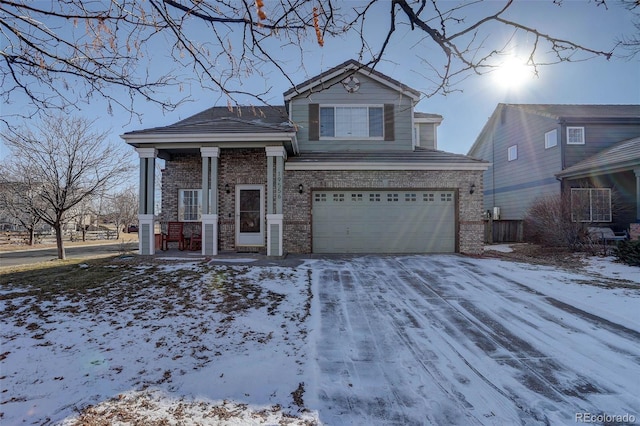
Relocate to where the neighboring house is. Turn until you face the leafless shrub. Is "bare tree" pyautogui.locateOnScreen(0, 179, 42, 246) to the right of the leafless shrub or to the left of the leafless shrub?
right

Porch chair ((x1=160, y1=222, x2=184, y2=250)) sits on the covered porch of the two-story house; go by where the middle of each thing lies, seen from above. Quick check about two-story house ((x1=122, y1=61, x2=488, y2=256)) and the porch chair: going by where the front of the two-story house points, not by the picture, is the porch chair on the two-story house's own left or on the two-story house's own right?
on the two-story house's own right

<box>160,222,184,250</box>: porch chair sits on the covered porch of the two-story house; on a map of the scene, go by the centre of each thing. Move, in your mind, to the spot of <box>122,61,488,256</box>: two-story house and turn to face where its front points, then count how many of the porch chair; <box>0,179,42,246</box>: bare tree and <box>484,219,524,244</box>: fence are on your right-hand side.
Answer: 2

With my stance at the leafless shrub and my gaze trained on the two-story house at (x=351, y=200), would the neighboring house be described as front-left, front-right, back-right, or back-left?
back-right

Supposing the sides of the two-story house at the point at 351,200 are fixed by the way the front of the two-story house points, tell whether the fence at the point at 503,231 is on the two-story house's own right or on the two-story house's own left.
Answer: on the two-story house's own left

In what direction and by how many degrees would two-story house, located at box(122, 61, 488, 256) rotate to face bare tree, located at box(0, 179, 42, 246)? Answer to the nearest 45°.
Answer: approximately 90° to its right

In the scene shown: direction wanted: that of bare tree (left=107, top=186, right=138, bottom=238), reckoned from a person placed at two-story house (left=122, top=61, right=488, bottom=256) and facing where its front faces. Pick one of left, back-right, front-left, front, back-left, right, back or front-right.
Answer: back-right

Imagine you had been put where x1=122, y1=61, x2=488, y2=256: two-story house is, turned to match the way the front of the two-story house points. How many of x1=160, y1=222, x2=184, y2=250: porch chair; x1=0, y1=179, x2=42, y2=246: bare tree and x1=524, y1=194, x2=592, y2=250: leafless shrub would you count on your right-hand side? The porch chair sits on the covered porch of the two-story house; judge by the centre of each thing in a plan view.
2

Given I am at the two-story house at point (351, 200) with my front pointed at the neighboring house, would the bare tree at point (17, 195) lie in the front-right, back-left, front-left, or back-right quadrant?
back-left

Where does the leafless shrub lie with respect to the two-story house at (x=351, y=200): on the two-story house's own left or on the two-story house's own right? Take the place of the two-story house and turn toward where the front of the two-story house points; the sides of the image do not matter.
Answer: on the two-story house's own left

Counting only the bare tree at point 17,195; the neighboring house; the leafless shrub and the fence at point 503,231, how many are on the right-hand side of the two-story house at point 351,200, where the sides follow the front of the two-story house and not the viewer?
1

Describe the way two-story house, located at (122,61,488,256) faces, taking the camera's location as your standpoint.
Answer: facing the viewer
